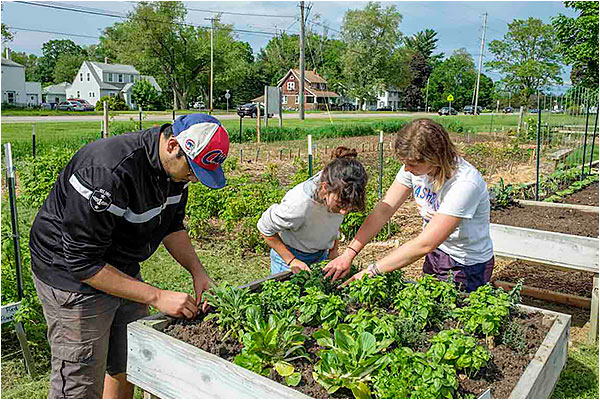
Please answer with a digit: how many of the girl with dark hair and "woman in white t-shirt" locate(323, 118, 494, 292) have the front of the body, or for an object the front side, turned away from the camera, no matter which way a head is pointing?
0

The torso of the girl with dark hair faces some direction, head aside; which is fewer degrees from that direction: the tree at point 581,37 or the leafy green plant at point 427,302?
the leafy green plant

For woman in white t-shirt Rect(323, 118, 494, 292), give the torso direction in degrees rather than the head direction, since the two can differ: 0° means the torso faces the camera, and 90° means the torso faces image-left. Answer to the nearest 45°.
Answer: approximately 45°

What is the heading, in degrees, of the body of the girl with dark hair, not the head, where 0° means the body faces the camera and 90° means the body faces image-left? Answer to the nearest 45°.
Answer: approximately 315°

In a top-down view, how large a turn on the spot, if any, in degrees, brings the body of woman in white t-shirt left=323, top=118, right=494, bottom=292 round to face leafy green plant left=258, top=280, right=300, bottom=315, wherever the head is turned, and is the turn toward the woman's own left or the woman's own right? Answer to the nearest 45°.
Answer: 0° — they already face it

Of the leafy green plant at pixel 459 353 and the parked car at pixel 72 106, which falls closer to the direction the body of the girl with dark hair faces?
the leafy green plant

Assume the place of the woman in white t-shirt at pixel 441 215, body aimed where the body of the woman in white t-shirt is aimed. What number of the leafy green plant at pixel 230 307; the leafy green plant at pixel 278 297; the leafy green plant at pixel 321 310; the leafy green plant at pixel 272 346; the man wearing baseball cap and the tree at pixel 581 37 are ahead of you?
5

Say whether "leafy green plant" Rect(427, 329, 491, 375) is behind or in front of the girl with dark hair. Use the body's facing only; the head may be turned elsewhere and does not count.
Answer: in front

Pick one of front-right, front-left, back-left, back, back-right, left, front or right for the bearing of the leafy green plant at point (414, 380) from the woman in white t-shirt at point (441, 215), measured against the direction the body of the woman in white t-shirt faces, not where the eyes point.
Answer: front-left

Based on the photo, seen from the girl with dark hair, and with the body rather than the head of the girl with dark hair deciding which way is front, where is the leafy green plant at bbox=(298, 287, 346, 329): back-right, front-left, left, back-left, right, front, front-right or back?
front-right

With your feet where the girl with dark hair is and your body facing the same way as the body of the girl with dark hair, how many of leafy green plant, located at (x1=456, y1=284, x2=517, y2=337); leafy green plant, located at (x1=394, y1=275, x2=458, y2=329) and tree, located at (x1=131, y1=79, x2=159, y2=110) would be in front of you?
2
